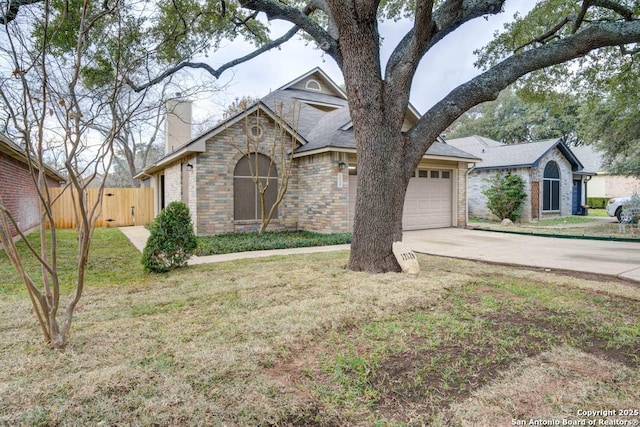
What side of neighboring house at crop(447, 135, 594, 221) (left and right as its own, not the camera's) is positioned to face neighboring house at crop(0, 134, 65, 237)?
right

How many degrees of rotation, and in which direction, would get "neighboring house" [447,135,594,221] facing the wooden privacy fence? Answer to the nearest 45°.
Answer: approximately 90° to its right

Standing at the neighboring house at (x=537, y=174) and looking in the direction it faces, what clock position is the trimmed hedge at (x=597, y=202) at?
The trimmed hedge is roughly at 8 o'clock from the neighboring house.

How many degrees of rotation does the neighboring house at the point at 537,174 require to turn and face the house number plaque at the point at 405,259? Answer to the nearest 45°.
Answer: approximately 45° to its right

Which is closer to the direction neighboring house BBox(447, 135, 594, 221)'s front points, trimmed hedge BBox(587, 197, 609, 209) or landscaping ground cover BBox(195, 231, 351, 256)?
the landscaping ground cover

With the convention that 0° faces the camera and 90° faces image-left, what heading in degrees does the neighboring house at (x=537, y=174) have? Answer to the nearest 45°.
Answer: approximately 315°

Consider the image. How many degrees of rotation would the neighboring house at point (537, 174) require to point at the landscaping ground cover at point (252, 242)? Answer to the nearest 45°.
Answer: approximately 90° to its right

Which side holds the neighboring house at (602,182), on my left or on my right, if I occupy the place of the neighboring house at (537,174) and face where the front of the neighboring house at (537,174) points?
on my left
